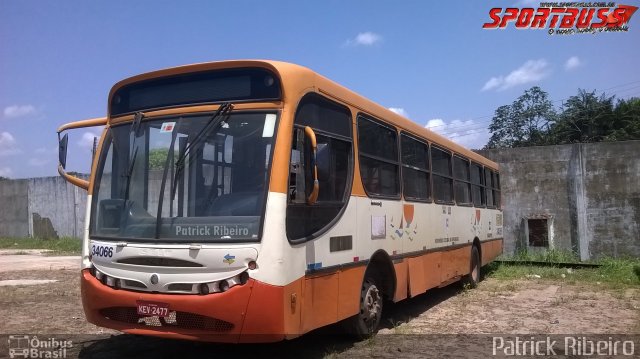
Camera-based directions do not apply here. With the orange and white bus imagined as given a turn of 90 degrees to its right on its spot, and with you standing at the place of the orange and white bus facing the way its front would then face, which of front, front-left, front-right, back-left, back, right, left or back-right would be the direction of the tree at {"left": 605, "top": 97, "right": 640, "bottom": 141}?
right

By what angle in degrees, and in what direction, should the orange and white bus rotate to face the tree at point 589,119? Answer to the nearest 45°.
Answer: approximately 180°

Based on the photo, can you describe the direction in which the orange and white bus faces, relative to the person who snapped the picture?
facing the viewer and to the left of the viewer
